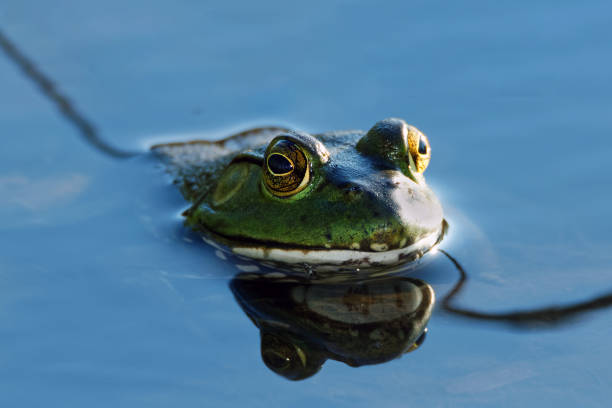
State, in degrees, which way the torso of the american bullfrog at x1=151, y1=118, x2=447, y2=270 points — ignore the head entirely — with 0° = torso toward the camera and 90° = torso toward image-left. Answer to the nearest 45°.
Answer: approximately 315°
